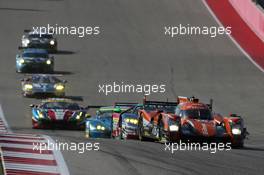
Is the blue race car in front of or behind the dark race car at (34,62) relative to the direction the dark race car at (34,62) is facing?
in front

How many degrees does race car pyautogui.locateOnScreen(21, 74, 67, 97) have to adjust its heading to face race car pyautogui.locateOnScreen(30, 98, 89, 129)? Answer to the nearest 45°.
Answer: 0° — it already faces it

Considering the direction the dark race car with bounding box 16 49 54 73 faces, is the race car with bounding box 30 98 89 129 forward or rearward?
forward

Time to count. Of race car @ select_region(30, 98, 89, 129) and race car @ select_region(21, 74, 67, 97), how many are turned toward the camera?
2

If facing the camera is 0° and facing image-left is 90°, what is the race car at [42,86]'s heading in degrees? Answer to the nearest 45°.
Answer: approximately 0°

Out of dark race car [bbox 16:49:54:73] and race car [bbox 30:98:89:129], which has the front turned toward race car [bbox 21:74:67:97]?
the dark race car

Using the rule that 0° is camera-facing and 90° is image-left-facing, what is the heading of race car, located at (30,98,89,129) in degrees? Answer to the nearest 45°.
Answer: approximately 0°
